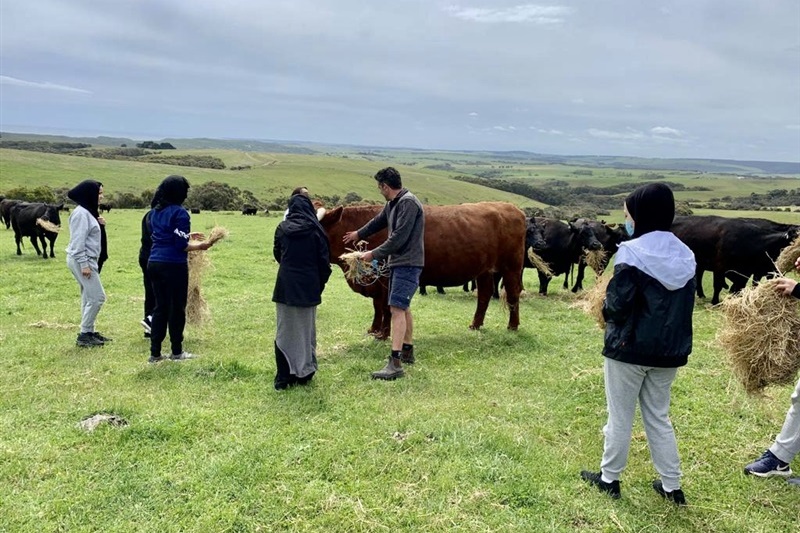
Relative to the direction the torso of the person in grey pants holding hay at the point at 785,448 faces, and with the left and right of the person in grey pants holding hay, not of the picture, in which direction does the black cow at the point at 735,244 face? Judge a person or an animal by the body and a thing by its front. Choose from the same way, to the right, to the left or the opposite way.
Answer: the opposite way

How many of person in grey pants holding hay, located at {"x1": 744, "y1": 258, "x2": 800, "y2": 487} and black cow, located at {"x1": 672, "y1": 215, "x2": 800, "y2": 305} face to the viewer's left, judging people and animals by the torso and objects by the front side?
1

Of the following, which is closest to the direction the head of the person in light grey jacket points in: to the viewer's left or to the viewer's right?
to the viewer's right

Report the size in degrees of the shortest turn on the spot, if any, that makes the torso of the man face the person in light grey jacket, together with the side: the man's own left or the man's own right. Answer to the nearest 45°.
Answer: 0° — they already face them

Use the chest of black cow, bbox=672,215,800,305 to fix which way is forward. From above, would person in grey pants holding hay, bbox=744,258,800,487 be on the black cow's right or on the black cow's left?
on the black cow's right

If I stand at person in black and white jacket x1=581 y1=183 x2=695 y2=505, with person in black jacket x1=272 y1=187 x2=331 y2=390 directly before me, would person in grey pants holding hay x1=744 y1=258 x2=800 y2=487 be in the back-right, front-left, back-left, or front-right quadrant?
back-right

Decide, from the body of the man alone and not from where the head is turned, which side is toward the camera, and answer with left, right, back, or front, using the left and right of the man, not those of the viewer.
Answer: left

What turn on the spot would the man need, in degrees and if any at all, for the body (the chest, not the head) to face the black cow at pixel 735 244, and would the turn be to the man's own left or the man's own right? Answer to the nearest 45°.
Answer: approximately 135° to the man's own right

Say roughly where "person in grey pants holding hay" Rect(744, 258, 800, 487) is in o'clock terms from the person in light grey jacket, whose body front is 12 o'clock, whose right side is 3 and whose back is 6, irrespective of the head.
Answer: The person in grey pants holding hay is roughly at 2 o'clock from the person in light grey jacket.

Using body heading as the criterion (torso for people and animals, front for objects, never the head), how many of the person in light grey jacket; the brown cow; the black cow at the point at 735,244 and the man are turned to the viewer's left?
2

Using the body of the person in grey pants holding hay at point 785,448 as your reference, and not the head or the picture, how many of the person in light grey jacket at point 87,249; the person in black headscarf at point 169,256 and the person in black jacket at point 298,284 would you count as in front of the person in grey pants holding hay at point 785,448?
3
